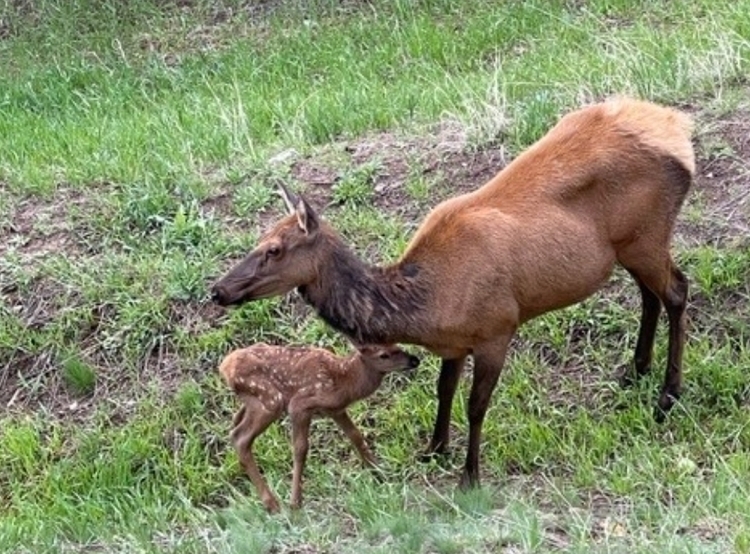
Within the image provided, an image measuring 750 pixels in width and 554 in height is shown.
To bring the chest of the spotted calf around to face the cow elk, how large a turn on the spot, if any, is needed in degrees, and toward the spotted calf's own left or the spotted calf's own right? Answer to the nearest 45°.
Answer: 0° — it already faces it

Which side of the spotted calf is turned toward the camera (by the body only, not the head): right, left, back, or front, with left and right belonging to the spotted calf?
right
